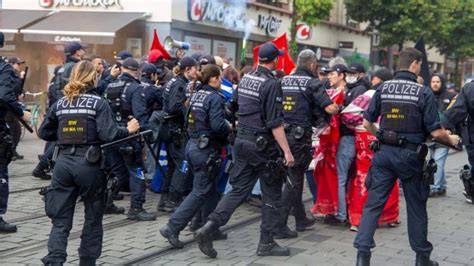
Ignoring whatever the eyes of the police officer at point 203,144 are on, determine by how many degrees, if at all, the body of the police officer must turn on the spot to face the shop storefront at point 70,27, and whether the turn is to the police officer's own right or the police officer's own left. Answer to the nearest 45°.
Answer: approximately 45° to the police officer's own left

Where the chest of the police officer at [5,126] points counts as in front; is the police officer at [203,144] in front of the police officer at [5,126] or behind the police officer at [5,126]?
in front

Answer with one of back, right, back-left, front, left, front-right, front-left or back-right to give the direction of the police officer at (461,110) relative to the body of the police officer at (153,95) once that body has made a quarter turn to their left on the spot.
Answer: back-right

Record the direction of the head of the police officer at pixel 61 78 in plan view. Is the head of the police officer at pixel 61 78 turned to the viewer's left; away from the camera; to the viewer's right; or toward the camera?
to the viewer's right

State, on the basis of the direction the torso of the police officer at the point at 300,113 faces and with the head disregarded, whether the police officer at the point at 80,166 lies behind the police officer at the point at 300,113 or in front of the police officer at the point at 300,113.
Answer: behind

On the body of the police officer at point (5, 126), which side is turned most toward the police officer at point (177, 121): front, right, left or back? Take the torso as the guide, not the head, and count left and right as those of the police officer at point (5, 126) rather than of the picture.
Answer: front

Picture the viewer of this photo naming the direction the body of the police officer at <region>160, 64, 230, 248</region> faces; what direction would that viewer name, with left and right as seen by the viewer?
facing away from the viewer and to the right of the viewer

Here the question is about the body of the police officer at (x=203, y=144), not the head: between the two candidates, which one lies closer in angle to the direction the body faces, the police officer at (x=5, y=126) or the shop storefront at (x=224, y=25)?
the shop storefront

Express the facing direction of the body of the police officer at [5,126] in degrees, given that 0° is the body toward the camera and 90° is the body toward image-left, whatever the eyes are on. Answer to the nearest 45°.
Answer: approximately 270°

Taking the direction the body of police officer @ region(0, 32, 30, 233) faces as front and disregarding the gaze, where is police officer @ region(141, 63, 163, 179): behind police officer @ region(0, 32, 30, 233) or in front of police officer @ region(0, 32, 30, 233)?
in front

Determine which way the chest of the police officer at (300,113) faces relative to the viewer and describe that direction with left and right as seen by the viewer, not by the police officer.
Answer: facing away from the viewer and to the right of the viewer

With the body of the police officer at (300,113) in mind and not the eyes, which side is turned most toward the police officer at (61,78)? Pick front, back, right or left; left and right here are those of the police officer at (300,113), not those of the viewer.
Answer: left
